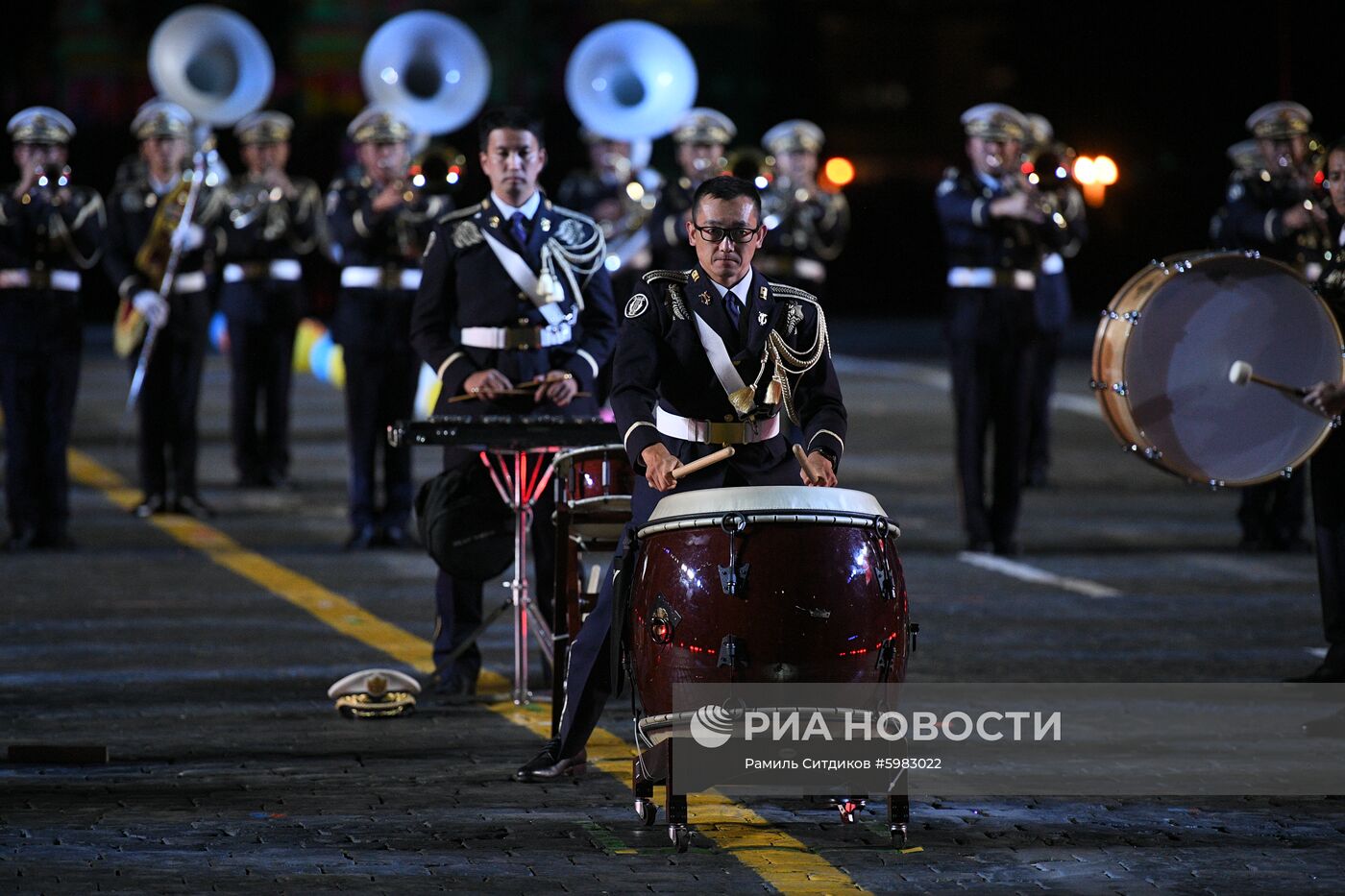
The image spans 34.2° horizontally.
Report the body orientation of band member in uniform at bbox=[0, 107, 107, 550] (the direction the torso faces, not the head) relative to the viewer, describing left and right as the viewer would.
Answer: facing the viewer

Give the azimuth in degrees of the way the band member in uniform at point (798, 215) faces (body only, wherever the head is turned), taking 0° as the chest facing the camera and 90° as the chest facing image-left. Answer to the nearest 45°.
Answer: approximately 0°

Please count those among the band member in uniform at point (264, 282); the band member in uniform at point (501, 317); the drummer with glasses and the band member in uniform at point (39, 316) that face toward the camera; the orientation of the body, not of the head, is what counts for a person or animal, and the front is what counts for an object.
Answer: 4

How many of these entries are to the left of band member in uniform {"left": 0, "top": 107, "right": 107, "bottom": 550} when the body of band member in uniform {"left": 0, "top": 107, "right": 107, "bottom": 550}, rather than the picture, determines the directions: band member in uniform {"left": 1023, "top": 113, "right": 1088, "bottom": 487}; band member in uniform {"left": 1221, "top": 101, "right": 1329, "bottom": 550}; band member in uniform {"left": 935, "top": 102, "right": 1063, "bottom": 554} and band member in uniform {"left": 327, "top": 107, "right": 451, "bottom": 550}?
4

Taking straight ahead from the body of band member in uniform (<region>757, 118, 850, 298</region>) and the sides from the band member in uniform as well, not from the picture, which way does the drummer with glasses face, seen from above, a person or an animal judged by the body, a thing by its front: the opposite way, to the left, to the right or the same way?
the same way

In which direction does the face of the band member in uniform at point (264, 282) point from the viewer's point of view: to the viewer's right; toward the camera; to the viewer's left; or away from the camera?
toward the camera

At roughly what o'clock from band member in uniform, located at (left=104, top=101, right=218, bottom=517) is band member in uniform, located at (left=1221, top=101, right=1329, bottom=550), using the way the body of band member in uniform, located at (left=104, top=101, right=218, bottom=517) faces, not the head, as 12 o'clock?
band member in uniform, located at (left=1221, top=101, right=1329, bottom=550) is roughly at 10 o'clock from band member in uniform, located at (left=104, top=101, right=218, bottom=517).

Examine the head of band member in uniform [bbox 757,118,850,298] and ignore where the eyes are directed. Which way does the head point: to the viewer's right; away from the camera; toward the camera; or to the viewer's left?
toward the camera

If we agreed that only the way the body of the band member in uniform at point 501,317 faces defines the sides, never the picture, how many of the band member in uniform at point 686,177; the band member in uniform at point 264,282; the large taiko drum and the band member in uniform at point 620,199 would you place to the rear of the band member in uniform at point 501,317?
3

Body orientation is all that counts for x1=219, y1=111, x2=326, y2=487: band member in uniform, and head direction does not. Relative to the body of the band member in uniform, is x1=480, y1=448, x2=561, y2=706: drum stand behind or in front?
in front

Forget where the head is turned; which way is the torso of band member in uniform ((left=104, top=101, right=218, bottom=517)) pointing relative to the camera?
toward the camera

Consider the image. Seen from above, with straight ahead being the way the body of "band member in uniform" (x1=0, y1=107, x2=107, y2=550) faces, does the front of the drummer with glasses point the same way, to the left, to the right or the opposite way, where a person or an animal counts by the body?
the same way

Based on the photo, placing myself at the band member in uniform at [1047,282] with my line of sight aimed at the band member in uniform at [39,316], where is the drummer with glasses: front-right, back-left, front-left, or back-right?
front-left

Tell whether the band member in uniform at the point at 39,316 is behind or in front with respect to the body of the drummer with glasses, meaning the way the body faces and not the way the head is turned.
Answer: behind

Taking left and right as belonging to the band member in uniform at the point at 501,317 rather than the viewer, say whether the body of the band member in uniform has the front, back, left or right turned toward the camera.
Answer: front

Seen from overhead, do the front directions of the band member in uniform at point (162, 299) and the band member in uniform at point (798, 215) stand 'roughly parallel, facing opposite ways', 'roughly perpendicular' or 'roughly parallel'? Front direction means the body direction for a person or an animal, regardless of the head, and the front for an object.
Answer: roughly parallel

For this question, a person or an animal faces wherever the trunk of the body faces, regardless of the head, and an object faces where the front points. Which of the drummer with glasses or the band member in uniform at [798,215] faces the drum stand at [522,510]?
the band member in uniform
